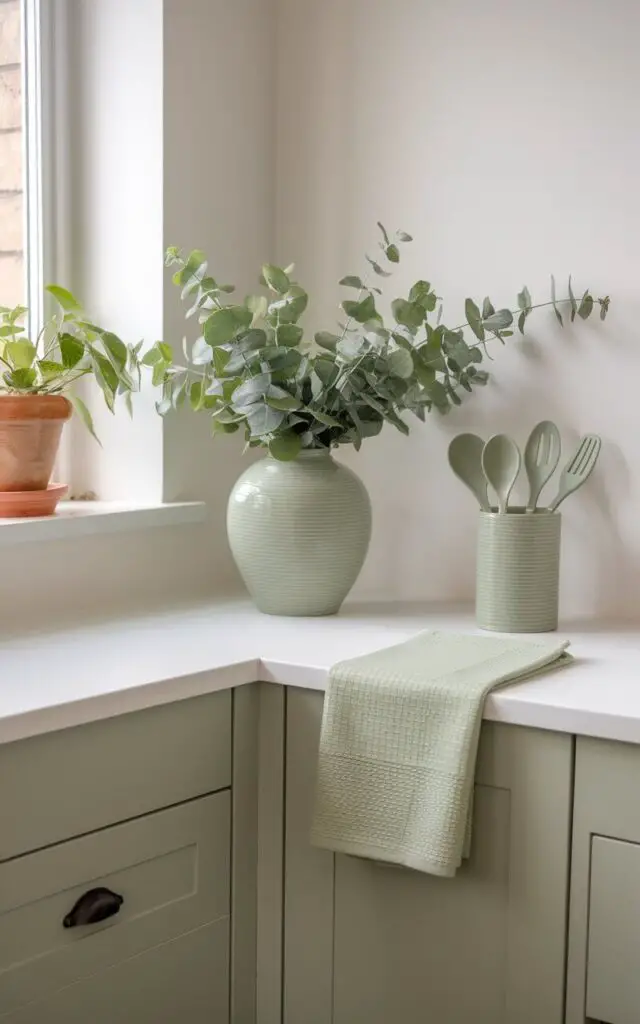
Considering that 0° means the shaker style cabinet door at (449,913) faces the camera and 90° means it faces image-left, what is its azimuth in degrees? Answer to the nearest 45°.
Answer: approximately 45°

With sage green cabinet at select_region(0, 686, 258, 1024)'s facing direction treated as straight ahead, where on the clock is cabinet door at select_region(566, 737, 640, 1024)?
The cabinet door is roughly at 11 o'clock from the sage green cabinet.

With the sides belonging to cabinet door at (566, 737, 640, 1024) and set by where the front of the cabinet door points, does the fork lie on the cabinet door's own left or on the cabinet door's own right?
on the cabinet door's own right

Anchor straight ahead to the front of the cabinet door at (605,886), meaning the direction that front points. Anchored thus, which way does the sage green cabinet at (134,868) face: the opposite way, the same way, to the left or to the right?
to the left

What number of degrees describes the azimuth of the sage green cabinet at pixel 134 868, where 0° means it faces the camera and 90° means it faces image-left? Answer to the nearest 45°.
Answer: approximately 315°

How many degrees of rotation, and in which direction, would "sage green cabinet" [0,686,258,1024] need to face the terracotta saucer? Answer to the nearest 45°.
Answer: approximately 135° to its left

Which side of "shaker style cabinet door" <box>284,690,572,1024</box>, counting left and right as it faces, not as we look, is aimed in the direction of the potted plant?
right

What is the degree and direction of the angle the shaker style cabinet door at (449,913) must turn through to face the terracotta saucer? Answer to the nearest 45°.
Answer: approximately 90° to its right
